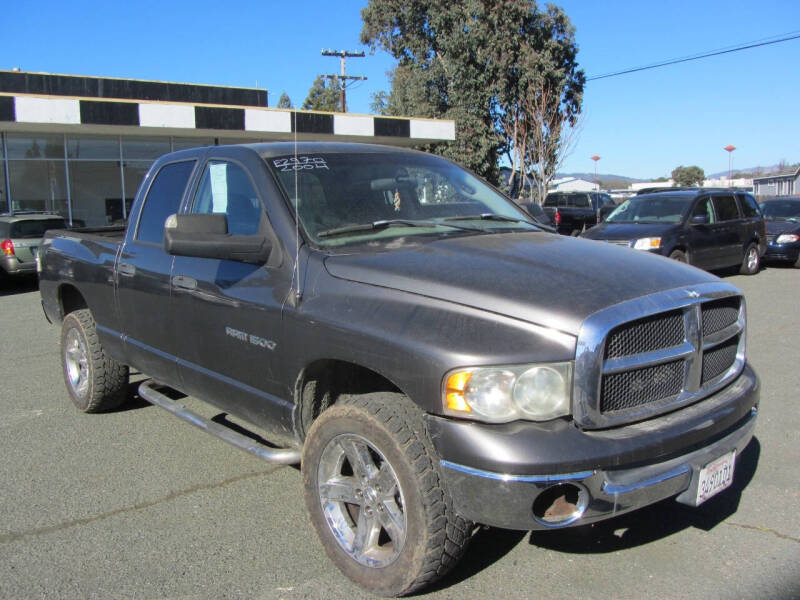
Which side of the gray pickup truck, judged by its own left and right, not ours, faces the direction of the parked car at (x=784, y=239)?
left

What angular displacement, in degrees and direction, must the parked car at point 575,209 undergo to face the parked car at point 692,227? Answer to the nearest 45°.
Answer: approximately 135° to its right

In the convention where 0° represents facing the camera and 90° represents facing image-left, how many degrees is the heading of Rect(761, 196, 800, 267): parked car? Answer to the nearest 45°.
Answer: approximately 45°

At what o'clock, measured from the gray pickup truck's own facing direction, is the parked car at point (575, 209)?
The parked car is roughly at 8 o'clock from the gray pickup truck.

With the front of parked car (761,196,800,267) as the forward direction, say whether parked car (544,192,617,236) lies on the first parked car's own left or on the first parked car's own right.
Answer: on the first parked car's own right

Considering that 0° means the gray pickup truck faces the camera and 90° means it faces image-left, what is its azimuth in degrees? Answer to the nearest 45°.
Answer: approximately 315°

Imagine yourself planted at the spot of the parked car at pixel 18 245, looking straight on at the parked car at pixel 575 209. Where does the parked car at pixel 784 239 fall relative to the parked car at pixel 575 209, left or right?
right

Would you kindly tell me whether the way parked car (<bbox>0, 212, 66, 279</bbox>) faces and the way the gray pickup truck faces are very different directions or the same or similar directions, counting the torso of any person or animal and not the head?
very different directions

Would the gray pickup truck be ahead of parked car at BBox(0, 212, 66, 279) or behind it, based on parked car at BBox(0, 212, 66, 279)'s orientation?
behind

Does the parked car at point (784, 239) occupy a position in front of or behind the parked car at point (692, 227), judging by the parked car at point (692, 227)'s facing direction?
behind
